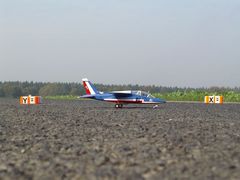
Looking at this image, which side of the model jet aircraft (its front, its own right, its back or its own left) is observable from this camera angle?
right
